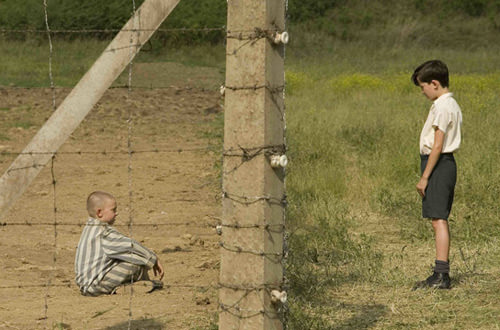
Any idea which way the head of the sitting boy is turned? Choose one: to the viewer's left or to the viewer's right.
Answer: to the viewer's right

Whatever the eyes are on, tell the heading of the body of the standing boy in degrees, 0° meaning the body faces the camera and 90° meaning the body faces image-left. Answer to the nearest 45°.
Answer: approximately 90°

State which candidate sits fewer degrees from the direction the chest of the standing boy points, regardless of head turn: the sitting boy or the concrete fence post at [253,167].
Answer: the sitting boy

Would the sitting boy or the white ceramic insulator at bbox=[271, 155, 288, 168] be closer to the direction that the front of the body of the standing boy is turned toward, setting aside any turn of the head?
the sitting boy

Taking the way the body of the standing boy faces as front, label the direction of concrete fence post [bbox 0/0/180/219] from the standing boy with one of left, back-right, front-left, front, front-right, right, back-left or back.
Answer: front-left

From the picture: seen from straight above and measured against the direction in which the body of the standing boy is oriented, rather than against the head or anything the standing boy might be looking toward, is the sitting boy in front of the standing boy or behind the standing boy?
in front

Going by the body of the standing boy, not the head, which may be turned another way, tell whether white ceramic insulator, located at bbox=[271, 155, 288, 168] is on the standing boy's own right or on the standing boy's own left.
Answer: on the standing boy's own left

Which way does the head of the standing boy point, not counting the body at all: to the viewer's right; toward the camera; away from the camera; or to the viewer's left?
to the viewer's left
